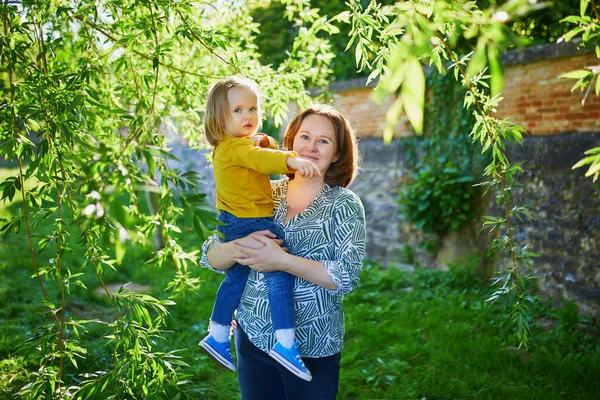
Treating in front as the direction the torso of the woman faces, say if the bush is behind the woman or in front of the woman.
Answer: behind

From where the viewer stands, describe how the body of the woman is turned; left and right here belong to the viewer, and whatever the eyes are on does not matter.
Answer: facing the viewer and to the left of the viewer
